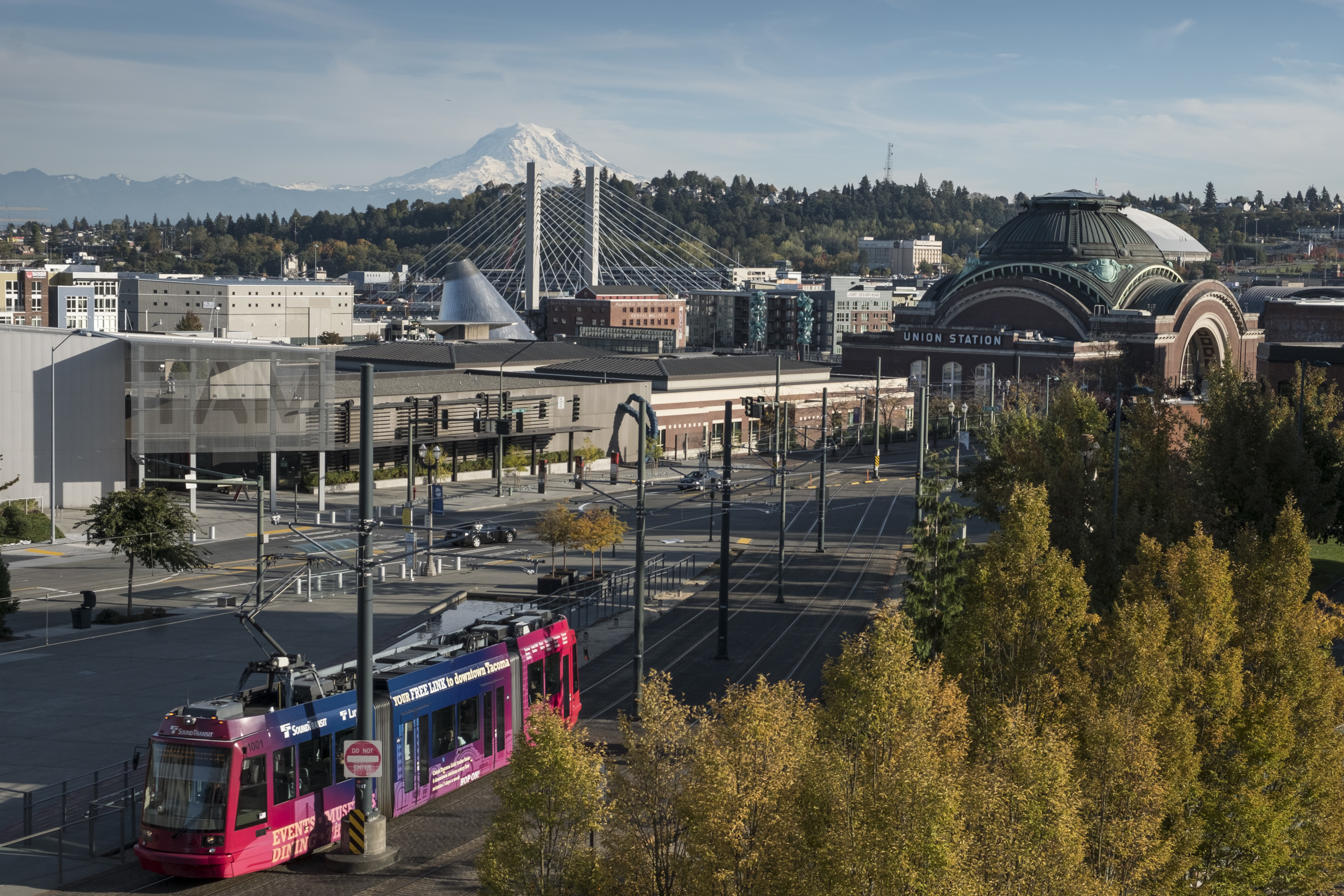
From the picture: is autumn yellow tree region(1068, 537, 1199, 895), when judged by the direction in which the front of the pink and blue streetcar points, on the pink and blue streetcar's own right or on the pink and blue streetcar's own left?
on the pink and blue streetcar's own left

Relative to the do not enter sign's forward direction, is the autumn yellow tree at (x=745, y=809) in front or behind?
in front

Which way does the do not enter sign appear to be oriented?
toward the camera

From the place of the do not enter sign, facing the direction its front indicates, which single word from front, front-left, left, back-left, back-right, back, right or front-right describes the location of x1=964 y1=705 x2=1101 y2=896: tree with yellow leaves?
front-left

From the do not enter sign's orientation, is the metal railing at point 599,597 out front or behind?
behind

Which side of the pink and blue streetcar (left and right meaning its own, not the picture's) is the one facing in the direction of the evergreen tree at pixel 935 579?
back

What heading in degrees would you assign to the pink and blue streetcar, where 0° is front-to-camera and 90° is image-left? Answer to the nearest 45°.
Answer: approximately 45°

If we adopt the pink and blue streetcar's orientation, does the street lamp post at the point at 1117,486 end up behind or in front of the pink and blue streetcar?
behind

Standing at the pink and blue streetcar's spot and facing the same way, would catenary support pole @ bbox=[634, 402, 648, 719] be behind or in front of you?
behind
